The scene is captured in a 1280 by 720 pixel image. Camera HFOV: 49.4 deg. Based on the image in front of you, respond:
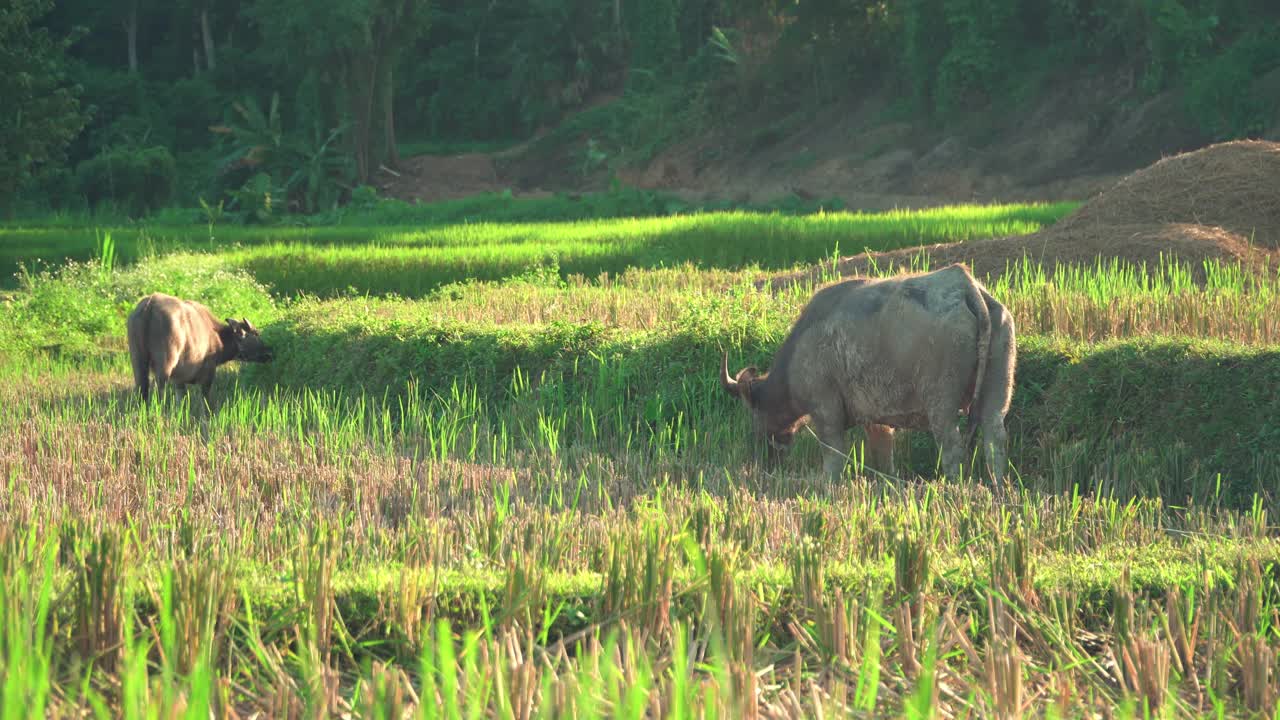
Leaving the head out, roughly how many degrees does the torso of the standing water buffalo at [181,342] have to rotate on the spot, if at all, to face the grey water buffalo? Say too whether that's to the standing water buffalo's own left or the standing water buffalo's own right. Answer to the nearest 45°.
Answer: approximately 90° to the standing water buffalo's own right

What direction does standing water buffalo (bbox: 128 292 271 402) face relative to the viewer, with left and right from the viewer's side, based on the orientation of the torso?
facing away from the viewer and to the right of the viewer

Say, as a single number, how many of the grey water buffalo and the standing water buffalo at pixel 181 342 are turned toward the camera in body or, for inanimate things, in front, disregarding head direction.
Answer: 0

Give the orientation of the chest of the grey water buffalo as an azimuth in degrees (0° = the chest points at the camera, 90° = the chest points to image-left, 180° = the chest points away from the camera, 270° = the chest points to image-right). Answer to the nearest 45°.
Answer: approximately 135°

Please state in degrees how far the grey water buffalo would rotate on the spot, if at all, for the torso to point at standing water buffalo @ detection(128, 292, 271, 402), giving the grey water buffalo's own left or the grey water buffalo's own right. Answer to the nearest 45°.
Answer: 0° — it already faces it
